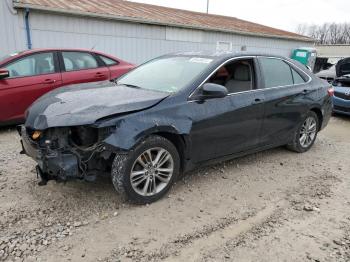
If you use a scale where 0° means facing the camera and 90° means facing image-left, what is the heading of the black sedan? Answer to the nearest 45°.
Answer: approximately 45°

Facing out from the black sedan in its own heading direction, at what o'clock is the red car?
The red car is roughly at 3 o'clock from the black sedan.

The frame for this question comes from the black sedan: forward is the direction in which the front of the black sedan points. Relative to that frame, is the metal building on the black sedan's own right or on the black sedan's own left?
on the black sedan's own right

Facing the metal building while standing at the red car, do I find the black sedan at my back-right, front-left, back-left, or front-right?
back-right
